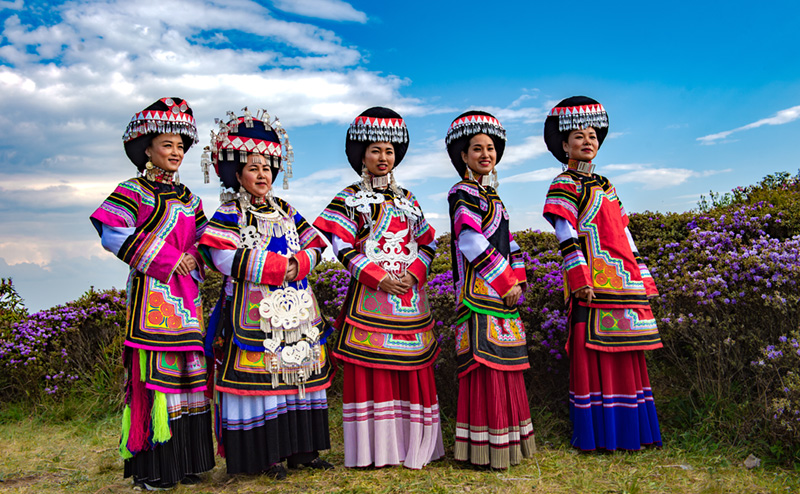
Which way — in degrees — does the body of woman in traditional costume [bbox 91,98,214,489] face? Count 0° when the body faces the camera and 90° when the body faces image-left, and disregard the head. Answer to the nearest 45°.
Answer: approximately 315°

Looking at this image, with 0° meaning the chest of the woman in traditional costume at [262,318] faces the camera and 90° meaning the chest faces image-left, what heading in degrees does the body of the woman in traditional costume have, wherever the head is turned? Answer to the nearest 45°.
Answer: approximately 315°

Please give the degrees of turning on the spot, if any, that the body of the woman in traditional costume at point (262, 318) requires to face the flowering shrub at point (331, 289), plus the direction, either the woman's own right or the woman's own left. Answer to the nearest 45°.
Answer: approximately 135° to the woman's own left

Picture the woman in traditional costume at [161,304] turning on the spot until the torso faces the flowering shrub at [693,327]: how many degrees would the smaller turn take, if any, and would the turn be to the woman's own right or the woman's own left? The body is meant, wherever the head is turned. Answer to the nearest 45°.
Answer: approximately 45° to the woman's own left

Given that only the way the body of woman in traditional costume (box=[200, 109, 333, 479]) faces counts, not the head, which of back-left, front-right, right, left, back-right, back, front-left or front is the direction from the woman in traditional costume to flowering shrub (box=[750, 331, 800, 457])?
front-left
